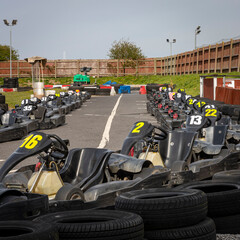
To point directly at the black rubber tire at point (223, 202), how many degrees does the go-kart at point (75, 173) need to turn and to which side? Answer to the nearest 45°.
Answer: approximately 90° to its left

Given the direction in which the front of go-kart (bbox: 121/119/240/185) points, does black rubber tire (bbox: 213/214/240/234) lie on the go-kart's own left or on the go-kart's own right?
on the go-kart's own left

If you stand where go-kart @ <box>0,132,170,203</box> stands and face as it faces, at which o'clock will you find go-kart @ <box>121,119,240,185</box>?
go-kart @ <box>121,119,240,185</box> is roughly at 6 o'clock from go-kart @ <box>0,132,170,203</box>.

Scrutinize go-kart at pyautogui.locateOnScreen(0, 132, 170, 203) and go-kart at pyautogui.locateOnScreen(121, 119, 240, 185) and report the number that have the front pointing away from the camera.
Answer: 0

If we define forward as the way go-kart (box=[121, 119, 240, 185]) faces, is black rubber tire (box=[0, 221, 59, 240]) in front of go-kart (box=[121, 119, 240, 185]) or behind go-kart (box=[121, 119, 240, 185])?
in front

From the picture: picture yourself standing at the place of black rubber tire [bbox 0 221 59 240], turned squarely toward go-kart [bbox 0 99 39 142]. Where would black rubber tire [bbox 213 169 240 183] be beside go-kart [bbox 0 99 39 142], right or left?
right

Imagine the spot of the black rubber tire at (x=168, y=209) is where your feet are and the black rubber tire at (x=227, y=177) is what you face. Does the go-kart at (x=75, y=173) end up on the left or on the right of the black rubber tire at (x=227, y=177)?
left

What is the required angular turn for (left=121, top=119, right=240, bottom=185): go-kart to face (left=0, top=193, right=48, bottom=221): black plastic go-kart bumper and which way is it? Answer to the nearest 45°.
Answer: approximately 45° to its left

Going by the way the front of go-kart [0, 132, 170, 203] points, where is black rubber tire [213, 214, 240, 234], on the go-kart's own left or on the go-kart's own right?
on the go-kart's own left

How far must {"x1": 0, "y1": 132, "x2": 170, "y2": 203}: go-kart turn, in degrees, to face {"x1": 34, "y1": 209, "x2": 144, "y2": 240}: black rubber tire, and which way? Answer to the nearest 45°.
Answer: approximately 45° to its left

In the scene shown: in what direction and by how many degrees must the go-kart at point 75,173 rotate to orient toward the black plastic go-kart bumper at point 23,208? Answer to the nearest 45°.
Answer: approximately 45° to its left
